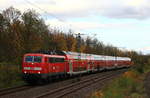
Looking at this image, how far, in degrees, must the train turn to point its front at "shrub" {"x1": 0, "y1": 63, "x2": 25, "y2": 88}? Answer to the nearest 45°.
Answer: approximately 45° to its right

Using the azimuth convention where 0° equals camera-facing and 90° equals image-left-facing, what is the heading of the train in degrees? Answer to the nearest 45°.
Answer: approximately 45°
